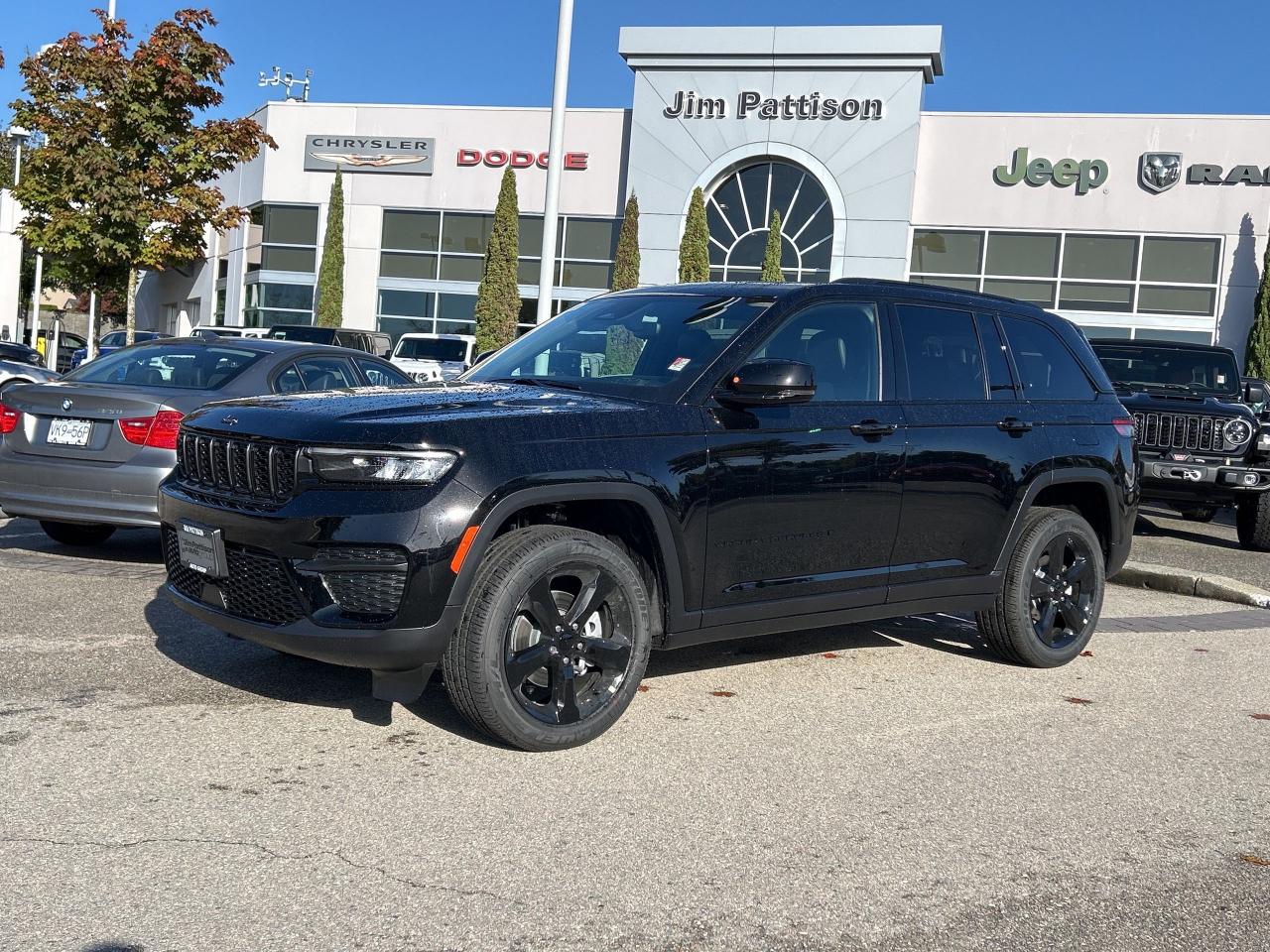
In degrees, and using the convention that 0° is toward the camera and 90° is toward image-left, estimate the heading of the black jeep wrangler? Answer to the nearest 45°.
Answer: approximately 0°

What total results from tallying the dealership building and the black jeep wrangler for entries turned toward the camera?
2

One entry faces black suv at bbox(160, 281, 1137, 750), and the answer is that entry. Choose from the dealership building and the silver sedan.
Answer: the dealership building

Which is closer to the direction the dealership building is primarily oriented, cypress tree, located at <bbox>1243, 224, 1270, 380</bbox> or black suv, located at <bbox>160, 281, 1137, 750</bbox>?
the black suv

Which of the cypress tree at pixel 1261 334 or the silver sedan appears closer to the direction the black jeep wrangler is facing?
the silver sedan

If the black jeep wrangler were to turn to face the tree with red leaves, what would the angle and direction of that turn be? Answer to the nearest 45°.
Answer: approximately 90° to its right

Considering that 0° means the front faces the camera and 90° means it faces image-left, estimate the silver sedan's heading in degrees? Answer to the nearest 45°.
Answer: approximately 225°

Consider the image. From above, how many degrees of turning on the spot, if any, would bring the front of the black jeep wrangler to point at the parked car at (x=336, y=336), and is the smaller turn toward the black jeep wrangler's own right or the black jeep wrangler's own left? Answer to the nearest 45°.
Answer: approximately 135° to the black jeep wrangler's own right

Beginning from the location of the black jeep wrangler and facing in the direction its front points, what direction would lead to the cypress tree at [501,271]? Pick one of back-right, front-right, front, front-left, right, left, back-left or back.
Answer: back-right

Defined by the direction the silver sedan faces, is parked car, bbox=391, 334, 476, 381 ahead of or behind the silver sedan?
ahead

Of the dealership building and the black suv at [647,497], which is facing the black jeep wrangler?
the dealership building

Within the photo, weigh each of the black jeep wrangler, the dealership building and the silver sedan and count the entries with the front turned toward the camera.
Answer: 2

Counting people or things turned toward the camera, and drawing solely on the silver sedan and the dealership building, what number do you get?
1

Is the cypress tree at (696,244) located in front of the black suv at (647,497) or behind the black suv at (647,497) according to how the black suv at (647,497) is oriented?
behind

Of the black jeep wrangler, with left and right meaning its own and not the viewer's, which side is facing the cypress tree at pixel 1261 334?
back

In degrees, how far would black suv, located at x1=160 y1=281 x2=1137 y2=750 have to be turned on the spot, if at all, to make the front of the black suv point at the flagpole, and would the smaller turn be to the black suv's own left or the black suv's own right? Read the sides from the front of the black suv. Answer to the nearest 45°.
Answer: approximately 135° to the black suv's own right

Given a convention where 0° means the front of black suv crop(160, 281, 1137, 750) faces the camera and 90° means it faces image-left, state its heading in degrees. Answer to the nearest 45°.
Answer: approximately 45°
